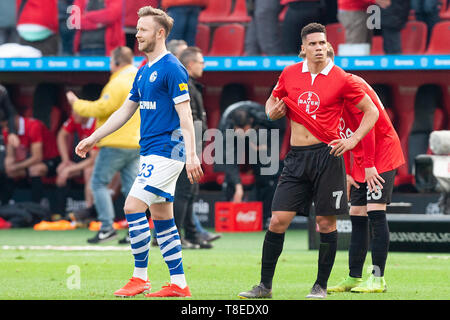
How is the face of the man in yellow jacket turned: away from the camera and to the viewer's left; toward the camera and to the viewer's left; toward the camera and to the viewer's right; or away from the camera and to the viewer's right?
away from the camera and to the viewer's left

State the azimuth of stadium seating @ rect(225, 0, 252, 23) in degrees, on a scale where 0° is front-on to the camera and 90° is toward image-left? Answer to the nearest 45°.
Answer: approximately 0°

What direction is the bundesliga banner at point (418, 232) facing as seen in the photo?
toward the camera

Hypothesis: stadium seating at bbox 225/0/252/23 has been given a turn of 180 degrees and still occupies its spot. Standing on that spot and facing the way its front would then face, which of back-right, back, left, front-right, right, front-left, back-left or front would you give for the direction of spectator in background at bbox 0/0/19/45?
left

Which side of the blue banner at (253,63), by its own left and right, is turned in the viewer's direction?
front

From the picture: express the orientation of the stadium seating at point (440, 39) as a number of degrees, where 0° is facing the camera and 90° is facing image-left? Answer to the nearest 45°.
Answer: approximately 0°

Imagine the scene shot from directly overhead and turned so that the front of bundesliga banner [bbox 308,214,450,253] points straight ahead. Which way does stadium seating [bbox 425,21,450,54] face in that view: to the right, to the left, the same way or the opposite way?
the same way

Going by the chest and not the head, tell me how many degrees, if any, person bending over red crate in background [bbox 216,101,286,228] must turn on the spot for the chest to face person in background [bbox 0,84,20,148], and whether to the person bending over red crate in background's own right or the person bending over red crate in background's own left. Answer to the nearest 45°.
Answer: approximately 90° to the person bending over red crate in background's own right

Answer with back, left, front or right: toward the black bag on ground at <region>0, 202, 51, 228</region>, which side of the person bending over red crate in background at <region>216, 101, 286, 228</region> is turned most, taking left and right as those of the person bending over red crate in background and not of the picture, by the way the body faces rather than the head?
right

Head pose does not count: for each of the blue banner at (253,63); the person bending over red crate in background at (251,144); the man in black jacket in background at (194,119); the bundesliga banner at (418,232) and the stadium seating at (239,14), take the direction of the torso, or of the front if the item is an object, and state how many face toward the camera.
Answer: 4

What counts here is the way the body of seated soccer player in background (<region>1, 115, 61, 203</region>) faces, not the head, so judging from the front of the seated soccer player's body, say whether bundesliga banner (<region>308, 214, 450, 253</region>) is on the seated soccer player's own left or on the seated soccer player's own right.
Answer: on the seated soccer player's own left

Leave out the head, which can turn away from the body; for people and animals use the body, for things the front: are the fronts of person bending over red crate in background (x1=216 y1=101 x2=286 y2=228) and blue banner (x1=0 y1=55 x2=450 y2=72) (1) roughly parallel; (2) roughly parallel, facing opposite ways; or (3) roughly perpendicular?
roughly parallel
